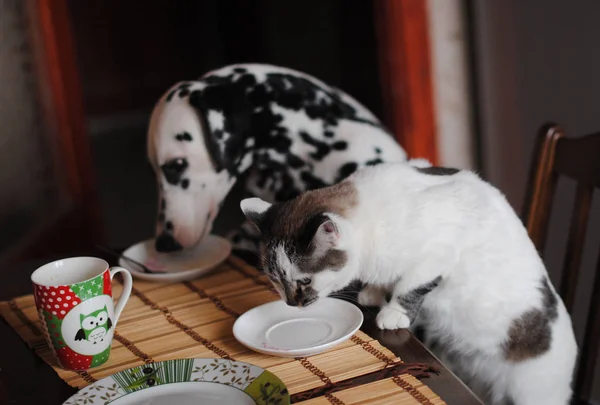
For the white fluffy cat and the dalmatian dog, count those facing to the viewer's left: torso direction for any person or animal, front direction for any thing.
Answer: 2

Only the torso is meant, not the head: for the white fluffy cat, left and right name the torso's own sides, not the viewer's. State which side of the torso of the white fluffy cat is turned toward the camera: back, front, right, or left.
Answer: left

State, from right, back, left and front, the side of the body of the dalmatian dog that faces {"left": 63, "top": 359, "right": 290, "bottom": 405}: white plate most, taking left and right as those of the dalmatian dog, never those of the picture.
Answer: left

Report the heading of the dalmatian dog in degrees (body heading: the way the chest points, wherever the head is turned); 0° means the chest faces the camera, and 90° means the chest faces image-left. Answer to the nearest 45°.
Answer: approximately 90°
